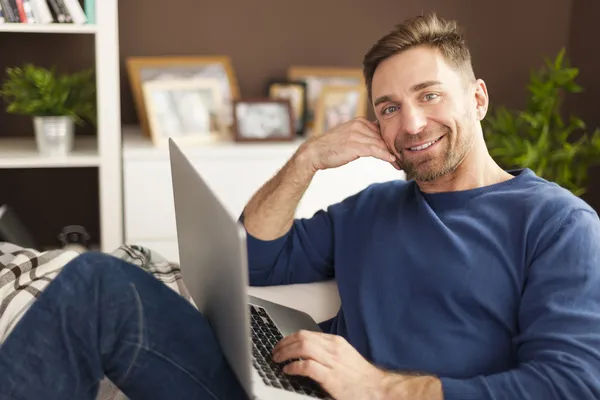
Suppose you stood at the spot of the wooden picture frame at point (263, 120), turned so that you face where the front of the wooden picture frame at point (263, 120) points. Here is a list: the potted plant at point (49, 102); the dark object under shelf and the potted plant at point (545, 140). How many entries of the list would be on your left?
1

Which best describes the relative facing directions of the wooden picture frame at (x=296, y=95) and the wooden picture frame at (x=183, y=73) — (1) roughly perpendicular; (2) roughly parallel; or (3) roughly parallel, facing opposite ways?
roughly parallel

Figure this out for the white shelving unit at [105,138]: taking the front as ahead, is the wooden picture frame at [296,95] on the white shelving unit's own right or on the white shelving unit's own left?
on the white shelving unit's own left

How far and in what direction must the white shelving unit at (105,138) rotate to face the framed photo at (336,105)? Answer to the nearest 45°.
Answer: approximately 90° to its left

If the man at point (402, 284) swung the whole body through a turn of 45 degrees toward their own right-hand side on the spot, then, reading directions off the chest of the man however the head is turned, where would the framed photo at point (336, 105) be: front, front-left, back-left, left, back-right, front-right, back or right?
right

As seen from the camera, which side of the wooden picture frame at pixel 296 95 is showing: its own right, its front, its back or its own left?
front

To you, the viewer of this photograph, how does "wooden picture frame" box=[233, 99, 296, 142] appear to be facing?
facing the viewer

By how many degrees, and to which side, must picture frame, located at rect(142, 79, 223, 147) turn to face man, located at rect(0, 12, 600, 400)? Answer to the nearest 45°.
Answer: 0° — it already faces them

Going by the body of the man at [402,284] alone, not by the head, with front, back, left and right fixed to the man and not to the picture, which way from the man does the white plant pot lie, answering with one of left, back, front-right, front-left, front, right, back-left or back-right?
right

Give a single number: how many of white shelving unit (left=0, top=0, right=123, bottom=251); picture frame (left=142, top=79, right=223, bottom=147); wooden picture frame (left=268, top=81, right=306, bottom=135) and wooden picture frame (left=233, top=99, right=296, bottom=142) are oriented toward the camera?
4

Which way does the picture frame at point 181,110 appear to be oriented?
toward the camera

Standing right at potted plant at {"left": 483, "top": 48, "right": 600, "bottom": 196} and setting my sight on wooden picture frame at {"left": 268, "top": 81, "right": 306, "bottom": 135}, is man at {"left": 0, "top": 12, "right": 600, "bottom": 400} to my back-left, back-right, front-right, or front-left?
front-left

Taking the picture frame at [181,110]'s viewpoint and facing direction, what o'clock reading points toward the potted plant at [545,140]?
The potted plant is roughly at 9 o'clock from the picture frame.
